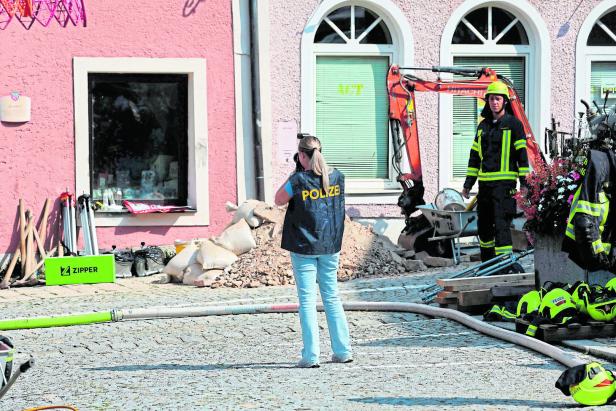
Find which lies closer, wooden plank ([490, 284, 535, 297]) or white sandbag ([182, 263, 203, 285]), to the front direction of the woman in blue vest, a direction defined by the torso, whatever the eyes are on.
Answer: the white sandbag

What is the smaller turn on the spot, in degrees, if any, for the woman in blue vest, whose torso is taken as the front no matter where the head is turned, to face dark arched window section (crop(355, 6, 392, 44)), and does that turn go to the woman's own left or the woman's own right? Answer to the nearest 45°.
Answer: approximately 45° to the woman's own right

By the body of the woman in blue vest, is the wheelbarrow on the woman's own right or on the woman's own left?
on the woman's own right

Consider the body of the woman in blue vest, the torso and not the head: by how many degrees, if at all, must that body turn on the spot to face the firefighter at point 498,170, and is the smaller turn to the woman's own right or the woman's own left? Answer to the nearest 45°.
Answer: approximately 90° to the woman's own right

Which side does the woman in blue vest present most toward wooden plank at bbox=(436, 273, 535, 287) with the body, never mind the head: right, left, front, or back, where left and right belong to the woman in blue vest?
right

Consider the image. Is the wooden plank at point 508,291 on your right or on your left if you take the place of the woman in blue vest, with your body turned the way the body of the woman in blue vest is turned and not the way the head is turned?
on your right

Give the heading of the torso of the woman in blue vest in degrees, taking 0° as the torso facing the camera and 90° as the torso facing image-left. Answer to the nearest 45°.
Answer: approximately 135°

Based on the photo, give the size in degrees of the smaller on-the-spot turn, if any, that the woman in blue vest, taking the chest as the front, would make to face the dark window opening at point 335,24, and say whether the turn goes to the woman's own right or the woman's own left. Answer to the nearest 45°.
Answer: approximately 45° to the woman's own right
